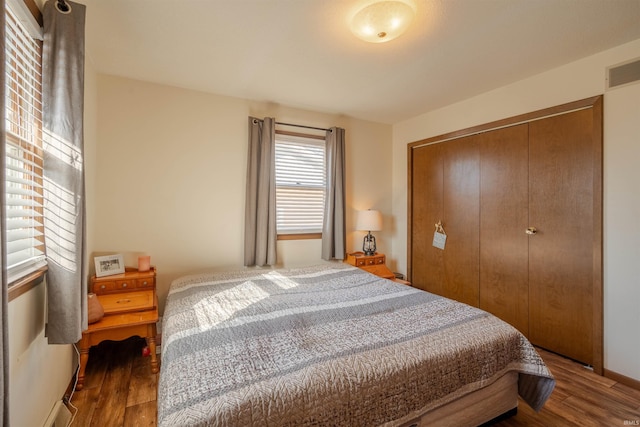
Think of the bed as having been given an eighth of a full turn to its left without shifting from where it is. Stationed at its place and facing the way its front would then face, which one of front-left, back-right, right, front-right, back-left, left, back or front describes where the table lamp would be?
left

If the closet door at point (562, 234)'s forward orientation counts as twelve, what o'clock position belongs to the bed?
The bed is roughly at 11 o'clock from the closet door.

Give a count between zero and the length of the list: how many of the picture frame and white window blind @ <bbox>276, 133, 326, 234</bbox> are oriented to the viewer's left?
0

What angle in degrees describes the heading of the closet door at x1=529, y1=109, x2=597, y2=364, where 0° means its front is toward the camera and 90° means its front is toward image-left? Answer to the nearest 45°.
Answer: approximately 45°

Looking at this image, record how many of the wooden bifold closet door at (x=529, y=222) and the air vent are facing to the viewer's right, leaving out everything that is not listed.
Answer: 0

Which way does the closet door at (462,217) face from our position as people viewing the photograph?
facing the viewer and to the left of the viewer

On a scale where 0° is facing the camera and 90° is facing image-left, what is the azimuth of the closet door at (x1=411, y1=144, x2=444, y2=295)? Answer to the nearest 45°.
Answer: approximately 45°

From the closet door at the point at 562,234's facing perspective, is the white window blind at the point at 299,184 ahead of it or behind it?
ahead

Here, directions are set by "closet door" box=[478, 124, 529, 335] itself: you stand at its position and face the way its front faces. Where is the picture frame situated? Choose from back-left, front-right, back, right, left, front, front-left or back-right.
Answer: front

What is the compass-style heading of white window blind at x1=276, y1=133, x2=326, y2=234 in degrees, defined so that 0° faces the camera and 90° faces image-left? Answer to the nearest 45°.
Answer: approximately 315°

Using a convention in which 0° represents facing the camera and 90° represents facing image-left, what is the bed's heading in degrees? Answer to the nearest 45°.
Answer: approximately 315°

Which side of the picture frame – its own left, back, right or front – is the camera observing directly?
front

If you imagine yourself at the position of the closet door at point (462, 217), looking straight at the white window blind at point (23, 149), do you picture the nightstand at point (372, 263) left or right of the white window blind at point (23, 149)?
right

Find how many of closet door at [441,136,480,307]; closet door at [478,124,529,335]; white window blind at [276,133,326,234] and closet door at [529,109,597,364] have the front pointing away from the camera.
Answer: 0
